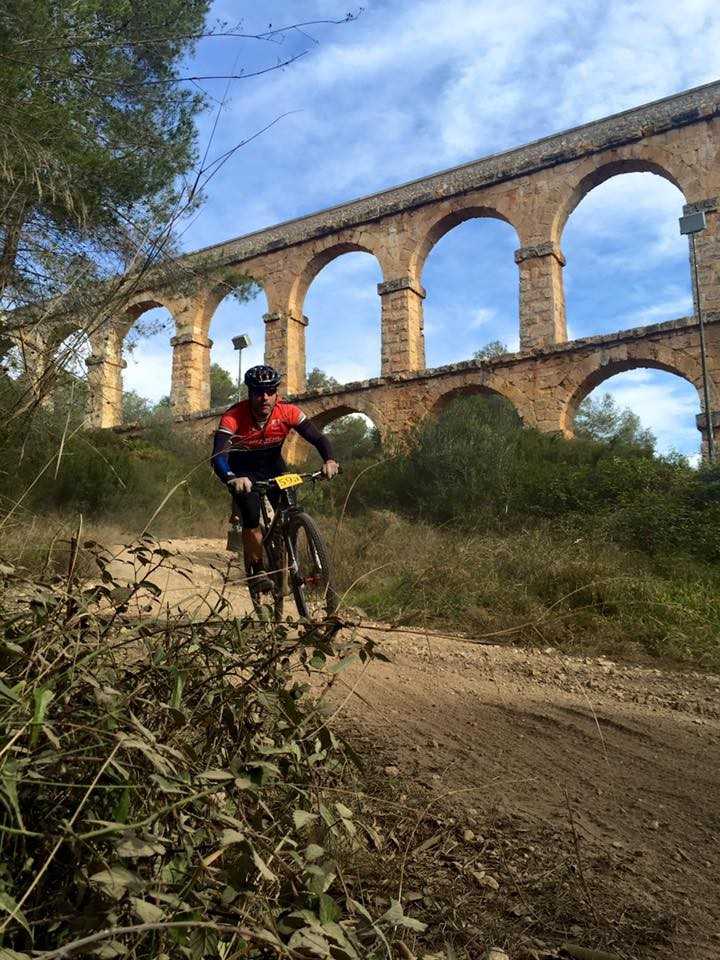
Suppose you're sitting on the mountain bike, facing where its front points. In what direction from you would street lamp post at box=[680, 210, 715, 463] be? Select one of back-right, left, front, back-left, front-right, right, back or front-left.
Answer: left

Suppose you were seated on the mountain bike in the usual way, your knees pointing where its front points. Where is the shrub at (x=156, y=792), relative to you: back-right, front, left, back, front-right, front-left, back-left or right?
front-right

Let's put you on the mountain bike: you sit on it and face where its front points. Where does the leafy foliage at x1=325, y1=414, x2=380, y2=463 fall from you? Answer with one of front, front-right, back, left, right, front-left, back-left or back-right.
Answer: back-left

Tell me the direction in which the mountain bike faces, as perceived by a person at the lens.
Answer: facing the viewer and to the right of the viewer

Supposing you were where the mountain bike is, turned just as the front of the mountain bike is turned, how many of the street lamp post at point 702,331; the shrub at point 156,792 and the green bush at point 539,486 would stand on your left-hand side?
2

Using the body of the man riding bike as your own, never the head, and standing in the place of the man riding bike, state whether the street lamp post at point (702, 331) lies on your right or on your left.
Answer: on your left

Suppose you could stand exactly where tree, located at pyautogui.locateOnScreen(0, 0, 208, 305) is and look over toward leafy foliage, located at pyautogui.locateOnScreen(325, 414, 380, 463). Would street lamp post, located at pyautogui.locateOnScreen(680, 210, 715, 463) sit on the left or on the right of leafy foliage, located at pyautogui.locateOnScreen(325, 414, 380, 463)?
right

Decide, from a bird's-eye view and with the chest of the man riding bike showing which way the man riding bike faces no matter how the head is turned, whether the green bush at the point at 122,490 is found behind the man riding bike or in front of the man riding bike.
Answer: behind

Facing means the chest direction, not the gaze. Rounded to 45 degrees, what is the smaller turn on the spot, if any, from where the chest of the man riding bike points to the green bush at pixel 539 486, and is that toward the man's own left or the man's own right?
approximately 90° to the man's own left
